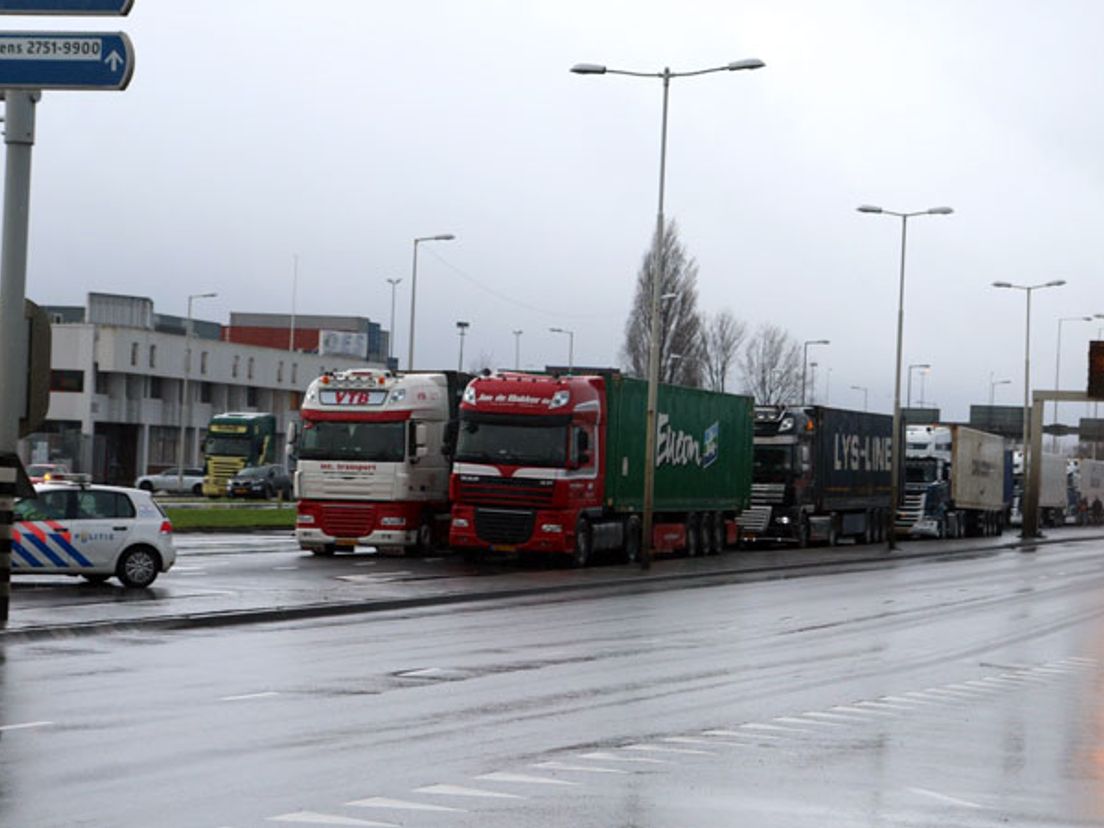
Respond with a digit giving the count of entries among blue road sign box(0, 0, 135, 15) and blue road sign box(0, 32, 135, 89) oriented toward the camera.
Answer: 2

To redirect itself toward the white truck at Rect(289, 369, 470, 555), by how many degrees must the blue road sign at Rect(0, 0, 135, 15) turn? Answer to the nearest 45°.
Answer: approximately 180°

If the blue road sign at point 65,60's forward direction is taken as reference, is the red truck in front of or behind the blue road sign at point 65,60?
behind

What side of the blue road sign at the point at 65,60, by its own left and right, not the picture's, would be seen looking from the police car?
back

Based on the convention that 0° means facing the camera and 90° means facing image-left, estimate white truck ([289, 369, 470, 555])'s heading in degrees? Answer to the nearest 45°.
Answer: approximately 45°

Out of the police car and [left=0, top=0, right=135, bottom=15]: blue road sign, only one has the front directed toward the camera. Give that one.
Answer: the blue road sign

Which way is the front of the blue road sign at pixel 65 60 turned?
toward the camera

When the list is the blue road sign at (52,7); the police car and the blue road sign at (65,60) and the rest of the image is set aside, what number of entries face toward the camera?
2

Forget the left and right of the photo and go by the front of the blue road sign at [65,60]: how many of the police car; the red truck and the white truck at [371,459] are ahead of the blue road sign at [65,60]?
0

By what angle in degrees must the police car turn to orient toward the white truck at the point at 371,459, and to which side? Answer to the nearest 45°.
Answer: approximately 135° to its right

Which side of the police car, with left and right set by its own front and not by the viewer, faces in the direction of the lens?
left

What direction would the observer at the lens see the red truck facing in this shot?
facing the viewer and to the left of the viewer
